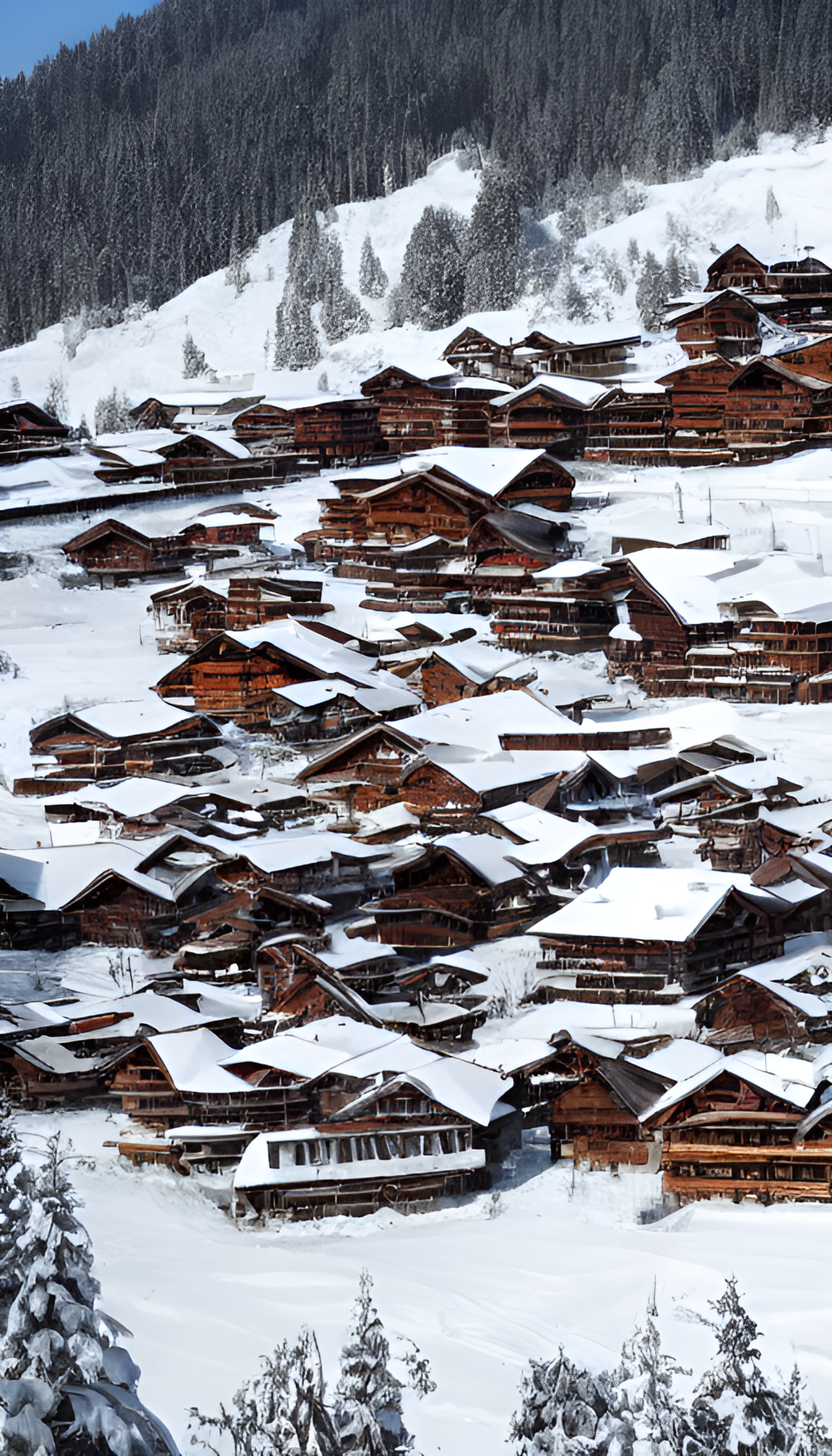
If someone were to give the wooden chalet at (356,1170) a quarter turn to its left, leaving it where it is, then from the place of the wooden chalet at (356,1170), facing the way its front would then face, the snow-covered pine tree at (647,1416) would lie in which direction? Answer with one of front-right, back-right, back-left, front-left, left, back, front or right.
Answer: right

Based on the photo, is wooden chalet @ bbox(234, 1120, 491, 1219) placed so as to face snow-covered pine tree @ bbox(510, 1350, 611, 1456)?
yes

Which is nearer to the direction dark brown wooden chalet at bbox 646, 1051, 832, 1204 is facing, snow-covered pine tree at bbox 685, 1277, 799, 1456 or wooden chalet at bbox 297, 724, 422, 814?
the snow-covered pine tree

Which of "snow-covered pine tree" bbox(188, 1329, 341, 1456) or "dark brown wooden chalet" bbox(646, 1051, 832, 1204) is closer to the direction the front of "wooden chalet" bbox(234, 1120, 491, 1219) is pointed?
the snow-covered pine tree

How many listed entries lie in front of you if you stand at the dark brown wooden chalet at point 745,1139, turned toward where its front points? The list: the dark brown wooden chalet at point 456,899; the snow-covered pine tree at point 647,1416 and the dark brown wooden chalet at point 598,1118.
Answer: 1

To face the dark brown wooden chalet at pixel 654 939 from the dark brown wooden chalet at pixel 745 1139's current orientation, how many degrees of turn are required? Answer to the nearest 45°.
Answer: approximately 180°

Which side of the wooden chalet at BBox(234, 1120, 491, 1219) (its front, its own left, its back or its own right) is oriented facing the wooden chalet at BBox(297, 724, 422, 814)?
back

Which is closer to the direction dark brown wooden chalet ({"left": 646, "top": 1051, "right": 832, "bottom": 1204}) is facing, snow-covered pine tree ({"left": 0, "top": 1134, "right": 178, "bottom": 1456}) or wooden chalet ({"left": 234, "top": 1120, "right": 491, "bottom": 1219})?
the snow-covered pine tree

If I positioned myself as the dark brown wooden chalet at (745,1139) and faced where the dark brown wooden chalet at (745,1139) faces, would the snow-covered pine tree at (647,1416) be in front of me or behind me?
in front

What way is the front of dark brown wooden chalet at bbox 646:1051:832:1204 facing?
toward the camera

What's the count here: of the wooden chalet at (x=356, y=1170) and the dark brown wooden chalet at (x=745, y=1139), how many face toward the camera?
2

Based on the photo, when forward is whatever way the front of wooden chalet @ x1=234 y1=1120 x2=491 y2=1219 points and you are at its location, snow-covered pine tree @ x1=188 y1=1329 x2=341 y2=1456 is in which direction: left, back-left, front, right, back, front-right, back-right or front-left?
front

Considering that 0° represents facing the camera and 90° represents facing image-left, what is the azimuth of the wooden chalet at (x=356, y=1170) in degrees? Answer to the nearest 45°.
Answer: approximately 0°

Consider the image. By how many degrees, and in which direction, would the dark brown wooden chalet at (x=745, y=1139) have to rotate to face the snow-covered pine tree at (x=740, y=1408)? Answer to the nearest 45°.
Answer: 0° — it already faces it

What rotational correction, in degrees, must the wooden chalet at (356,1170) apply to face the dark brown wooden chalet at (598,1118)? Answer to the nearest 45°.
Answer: approximately 90° to its left

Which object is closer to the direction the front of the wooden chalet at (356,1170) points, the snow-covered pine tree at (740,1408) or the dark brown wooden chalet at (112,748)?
the snow-covered pine tree

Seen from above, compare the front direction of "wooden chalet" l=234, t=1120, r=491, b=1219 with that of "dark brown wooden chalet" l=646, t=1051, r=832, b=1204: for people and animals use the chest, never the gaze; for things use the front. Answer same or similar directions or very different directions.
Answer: same or similar directions
